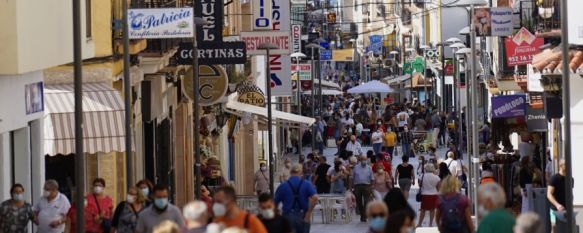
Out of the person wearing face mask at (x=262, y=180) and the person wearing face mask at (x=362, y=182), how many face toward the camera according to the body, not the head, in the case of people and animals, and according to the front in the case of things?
2
